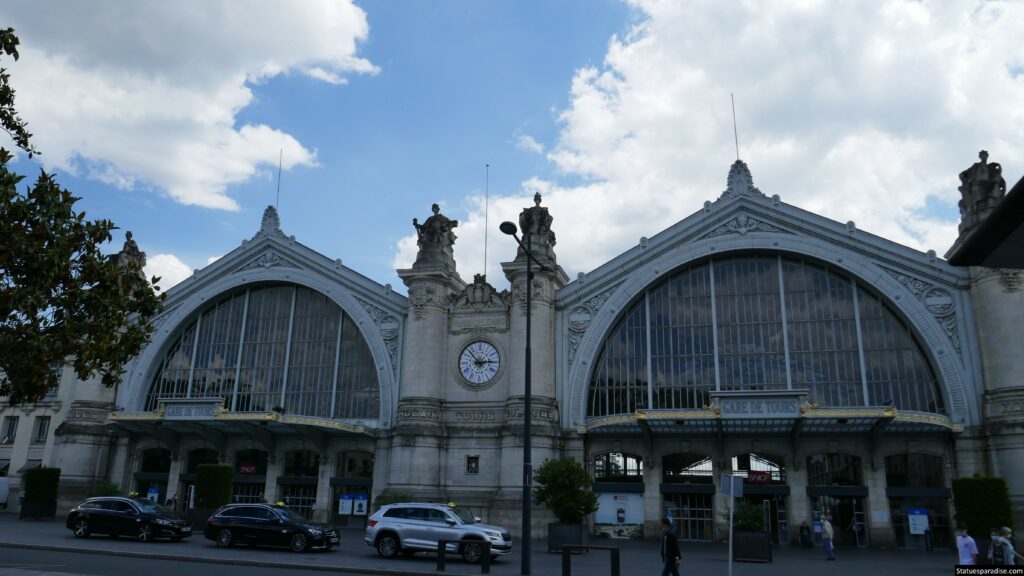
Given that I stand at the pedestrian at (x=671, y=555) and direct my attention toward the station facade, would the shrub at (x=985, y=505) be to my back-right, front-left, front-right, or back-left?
front-right

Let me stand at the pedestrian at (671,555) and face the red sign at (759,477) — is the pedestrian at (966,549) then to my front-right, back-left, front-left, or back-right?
front-right

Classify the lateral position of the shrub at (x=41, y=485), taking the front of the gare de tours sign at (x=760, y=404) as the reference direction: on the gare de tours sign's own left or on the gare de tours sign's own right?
on the gare de tours sign's own right

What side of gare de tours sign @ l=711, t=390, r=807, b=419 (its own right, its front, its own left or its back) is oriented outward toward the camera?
front

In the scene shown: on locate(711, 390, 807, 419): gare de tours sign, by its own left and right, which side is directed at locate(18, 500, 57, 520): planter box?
right

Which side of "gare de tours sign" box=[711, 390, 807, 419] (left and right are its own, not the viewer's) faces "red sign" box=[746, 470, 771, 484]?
back

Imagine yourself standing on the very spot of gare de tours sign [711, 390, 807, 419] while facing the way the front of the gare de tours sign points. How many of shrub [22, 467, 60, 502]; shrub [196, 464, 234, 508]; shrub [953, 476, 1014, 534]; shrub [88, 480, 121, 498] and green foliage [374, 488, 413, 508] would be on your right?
4

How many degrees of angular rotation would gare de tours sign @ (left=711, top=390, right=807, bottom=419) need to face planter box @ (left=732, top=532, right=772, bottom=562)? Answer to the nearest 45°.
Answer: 0° — it already faces it

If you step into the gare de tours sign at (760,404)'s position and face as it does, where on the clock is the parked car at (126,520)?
The parked car is roughly at 2 o'clock from the gare de tours sign.

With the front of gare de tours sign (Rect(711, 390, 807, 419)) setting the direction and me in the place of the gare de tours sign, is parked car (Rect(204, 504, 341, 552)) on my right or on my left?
on my right

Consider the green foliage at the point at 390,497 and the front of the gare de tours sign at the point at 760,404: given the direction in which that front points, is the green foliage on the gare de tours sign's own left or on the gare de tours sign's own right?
on the gare de tours sign's own right

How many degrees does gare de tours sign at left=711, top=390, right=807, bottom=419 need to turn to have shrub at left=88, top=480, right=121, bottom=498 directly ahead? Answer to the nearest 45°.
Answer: approximately 90° to its right

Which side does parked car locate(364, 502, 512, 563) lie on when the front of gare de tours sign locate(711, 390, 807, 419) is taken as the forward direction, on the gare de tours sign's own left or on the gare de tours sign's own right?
on the gare de tours sign's own right
